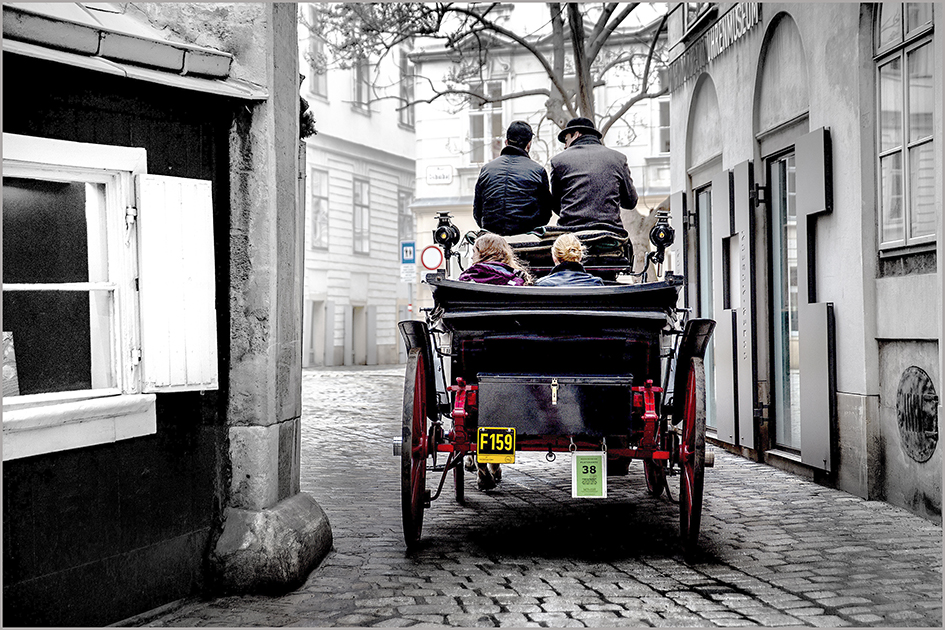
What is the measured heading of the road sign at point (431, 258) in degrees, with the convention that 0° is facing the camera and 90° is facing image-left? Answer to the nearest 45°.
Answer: approximately 0°

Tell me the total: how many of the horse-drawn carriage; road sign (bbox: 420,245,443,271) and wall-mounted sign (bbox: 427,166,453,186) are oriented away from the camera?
1

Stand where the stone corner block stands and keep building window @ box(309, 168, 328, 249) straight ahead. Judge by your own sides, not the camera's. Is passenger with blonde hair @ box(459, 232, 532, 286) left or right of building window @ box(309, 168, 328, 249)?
right

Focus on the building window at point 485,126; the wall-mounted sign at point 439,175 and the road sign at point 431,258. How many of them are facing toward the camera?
3

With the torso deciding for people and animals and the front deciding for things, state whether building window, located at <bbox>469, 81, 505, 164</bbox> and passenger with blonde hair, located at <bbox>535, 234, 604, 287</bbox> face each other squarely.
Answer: yes

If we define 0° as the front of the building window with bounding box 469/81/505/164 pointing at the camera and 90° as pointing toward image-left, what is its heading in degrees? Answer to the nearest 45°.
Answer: approximately 0°

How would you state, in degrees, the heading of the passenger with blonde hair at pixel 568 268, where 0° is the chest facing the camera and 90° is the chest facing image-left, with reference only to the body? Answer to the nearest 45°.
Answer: approximately 180°

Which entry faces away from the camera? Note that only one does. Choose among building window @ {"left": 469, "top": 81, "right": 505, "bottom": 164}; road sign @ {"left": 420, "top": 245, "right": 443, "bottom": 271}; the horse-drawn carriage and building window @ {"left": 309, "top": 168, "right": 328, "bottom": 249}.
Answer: the horse-drawn carriage

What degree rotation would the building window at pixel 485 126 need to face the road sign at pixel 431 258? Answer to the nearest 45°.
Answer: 0° — it already faces it

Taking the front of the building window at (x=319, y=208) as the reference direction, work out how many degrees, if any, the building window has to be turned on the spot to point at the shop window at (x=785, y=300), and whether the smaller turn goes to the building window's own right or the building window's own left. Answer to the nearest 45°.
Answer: approximately 45° to the building window's own right

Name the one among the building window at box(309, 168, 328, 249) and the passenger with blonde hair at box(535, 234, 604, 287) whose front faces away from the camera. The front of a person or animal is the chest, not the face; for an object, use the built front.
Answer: the passenger with blonde hair

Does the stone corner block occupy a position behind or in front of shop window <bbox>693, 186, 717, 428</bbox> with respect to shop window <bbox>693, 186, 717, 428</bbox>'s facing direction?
in front

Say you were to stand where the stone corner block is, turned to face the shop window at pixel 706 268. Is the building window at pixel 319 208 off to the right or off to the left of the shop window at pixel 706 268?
left

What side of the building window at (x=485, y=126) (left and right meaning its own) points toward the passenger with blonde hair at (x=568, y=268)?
front

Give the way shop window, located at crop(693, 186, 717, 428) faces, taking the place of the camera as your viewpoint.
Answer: facing the viewer and to the left of the viewer

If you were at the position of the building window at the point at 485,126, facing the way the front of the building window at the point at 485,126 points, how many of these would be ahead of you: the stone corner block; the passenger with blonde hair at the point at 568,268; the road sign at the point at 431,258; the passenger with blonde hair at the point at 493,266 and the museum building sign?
5
